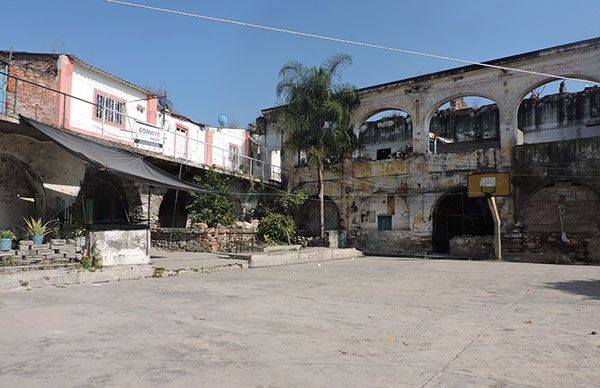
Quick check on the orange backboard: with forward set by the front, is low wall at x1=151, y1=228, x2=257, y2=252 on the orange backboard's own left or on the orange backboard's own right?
on the orange backboard's own right

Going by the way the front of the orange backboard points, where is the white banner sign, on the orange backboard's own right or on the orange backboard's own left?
on the orange backboard's own right

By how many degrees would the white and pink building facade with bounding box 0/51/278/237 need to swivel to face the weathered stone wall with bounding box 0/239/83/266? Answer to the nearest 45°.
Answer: approximately 45° to its right

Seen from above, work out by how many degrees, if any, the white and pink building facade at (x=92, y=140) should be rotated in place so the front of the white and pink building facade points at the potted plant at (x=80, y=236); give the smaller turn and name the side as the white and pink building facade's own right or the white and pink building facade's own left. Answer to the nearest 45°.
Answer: approximately 45° to the white and pink building facade's own right

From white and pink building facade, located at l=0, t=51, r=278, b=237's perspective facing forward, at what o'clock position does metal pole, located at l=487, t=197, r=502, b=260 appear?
The metal pole is roughly at 11 o'clock from the white and pink building facade.

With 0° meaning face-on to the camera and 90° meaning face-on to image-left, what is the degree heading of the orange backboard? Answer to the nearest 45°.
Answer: approximately 0°

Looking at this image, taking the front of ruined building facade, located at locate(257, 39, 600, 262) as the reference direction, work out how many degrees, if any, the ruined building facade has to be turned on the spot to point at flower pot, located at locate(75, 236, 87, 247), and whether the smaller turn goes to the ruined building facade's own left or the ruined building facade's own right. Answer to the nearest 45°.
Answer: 0° — it already faces it

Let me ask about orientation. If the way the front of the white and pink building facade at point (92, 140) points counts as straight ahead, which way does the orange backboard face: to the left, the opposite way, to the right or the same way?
to the right
